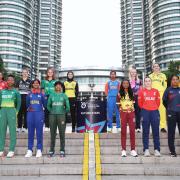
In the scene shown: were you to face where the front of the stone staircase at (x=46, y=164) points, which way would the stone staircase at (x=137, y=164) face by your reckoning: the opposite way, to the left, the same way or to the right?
the same way

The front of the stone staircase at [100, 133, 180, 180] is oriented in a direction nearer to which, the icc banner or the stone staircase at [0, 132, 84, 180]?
the stone staircase

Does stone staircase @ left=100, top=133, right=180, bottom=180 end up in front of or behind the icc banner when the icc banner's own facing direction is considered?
in front

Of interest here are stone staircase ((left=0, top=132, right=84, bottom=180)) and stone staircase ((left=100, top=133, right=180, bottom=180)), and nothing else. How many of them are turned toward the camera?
2

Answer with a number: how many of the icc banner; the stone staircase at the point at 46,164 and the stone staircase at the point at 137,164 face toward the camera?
3

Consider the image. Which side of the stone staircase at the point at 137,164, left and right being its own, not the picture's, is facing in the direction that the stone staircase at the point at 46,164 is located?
right

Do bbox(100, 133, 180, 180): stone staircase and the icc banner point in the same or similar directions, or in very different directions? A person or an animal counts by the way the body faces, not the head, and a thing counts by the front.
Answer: same or similar directions

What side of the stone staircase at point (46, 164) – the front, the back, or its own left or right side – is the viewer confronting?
front

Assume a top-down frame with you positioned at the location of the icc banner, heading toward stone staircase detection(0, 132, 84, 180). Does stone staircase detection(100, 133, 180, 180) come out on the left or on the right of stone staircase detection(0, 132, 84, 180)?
left

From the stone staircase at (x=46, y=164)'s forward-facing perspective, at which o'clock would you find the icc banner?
The icc banner is roughly at 7 o'clock from the stone staircase.

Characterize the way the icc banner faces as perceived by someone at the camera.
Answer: facing the viewer

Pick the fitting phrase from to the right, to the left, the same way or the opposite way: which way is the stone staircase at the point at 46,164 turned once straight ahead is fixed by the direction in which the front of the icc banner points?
the same way
